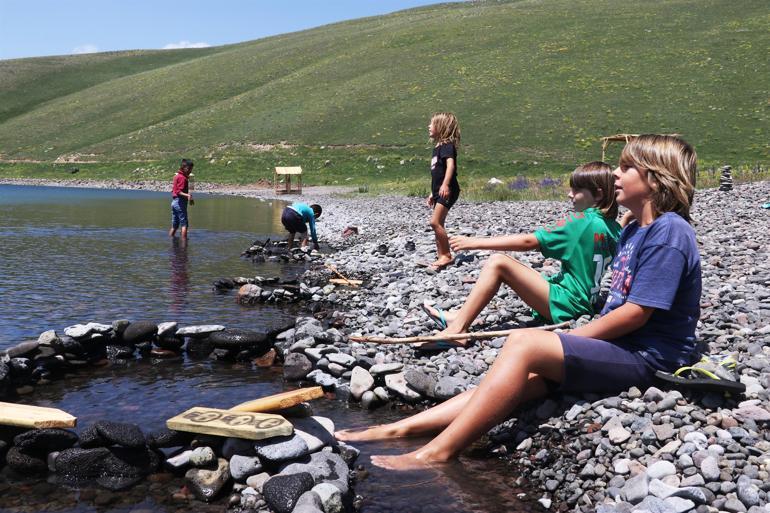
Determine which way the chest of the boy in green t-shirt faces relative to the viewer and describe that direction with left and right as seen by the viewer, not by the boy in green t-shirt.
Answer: facing to the left of the viewer

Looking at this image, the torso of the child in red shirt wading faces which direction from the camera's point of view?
to the viewer's right

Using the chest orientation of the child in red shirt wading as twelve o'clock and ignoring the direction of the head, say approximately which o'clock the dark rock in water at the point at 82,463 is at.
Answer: The dark rock in water is roughly at 3 o'clock from the child in red shirt wading.

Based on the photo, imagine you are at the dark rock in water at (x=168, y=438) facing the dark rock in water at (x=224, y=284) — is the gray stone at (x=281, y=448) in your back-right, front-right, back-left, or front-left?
back-right

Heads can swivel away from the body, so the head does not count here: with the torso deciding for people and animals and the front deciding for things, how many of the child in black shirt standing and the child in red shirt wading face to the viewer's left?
1

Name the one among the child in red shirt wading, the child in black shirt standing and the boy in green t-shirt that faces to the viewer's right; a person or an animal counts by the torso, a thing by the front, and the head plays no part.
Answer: the child in red shirt wading

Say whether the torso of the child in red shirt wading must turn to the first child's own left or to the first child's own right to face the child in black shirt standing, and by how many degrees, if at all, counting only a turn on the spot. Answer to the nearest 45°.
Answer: approximately 90° to the first child's own right

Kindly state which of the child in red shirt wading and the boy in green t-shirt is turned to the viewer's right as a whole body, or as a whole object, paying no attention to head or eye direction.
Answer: the child in red shirt wading

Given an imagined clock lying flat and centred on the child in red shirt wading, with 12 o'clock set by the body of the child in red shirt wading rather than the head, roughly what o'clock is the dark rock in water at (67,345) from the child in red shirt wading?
The dark rock in water is roughly at 3 o'clock from the child in red shirt wading.

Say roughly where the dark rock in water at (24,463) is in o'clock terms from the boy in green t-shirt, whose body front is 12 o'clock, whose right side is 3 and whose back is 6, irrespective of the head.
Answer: The dark rock in water is roughly at 11 o'clock from the boy in green t-shirt.

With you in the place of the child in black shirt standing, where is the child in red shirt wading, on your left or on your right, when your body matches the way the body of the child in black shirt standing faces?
on your right

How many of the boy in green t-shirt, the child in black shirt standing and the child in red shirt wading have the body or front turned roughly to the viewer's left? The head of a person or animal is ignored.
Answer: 2

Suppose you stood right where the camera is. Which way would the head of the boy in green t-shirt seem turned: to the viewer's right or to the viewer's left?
to the viewer's left
